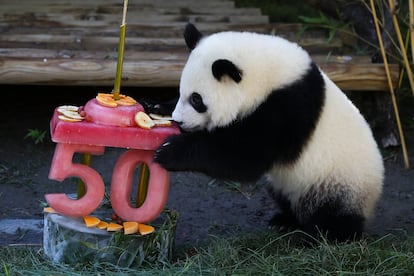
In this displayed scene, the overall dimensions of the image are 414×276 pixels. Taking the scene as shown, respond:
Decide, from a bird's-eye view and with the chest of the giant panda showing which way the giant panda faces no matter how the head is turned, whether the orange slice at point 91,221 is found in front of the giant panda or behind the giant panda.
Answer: in front

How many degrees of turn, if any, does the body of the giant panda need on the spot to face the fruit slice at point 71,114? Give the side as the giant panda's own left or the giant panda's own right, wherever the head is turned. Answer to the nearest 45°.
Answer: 0° — it already faces it

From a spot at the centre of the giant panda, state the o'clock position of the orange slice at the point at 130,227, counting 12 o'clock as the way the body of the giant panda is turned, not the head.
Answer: The orange slice is roughly at 11 o'clock from the giant panda.

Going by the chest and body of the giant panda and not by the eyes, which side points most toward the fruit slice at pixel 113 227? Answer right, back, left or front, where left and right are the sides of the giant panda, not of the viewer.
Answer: front

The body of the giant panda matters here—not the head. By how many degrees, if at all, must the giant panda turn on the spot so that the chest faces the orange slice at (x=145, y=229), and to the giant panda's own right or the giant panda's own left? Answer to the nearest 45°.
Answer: approximately 45° to the giant panda's own left

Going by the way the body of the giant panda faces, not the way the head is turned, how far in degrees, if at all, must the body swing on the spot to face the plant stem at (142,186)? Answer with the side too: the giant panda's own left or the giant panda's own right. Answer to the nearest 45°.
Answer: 0° — it already faces it

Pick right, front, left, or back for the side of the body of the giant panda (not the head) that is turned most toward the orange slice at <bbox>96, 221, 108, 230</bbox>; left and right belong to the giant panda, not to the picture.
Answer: front

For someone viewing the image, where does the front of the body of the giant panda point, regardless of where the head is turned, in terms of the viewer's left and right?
facing to the left of the viewer

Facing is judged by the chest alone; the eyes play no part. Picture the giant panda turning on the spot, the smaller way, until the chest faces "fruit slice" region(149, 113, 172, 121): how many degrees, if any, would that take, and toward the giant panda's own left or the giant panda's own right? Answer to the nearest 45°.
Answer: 0° — it already faces it

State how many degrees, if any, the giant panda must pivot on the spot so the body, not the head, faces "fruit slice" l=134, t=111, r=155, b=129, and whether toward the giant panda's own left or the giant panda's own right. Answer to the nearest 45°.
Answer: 0° — it already faces it
